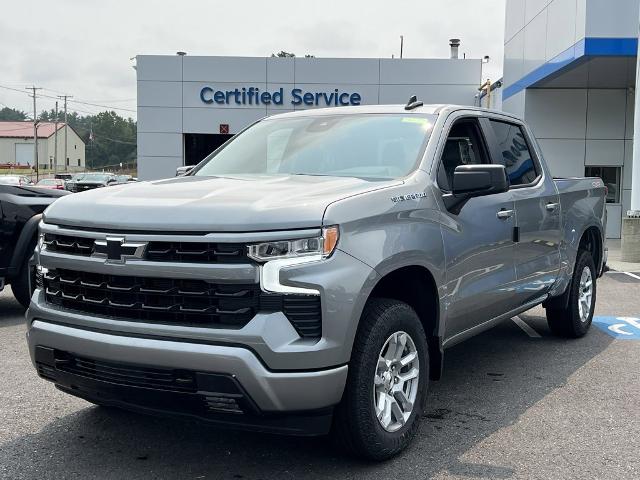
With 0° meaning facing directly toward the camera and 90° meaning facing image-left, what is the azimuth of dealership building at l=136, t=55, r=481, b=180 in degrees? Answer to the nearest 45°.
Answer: approximately 0°

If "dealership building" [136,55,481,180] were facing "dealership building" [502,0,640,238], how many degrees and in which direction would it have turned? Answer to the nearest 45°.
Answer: approximately 45° to its left

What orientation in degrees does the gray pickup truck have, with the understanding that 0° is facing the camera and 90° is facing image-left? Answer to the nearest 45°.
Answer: approximately 45°

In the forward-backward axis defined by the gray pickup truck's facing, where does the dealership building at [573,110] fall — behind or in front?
behind

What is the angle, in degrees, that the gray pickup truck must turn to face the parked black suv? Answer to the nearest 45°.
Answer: approximately 90° to its right

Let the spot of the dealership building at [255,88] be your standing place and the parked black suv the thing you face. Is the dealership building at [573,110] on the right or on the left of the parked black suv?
left

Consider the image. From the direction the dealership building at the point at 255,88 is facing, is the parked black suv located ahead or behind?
ahead

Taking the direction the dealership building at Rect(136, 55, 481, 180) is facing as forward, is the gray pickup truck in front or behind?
in front
